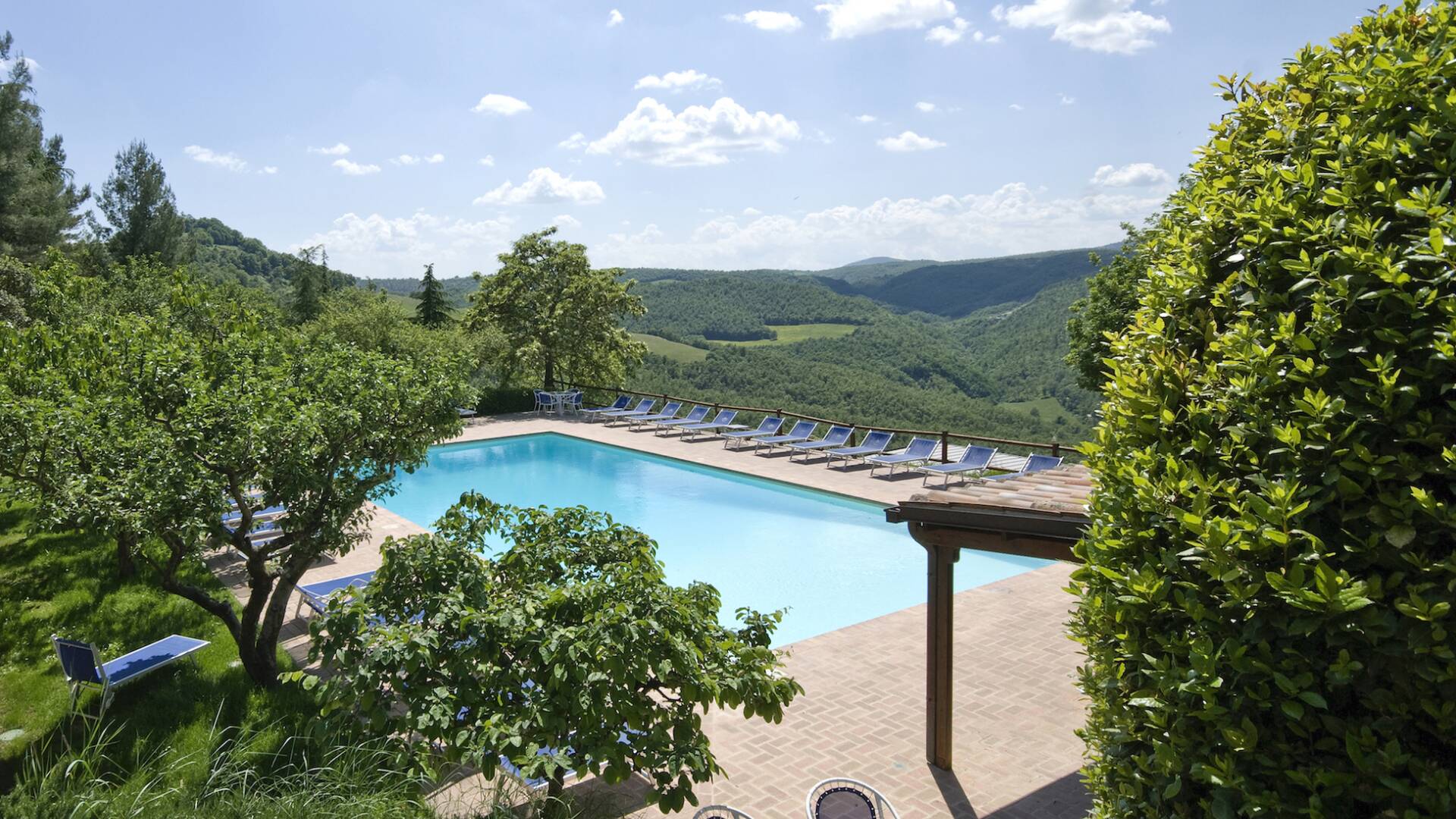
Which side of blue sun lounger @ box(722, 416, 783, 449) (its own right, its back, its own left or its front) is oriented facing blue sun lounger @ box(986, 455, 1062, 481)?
left

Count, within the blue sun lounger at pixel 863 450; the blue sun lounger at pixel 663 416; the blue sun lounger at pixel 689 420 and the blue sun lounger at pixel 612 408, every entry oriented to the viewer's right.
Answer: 0

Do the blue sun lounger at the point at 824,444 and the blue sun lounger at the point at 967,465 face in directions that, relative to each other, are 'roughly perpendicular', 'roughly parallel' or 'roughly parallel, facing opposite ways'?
roughly parallel

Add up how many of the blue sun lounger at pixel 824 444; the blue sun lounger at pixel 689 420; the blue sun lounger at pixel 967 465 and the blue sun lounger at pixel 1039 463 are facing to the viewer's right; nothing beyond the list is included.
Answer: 0

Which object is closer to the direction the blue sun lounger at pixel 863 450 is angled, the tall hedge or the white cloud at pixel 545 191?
the tall hedge

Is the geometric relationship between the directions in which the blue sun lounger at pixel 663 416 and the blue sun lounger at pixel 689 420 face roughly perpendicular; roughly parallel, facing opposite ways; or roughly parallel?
roughly parallel

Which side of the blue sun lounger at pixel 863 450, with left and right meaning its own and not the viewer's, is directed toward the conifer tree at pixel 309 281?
right

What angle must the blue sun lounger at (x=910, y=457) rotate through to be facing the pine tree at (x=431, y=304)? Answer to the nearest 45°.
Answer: approximately 90° to its right

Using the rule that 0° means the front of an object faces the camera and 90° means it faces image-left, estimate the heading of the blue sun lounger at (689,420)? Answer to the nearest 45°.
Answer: approximately 45°

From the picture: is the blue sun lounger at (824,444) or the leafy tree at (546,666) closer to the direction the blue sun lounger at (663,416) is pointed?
the leafy tree

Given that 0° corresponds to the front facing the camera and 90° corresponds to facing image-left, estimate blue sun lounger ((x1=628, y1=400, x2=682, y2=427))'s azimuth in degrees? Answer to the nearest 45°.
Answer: approximately 45°

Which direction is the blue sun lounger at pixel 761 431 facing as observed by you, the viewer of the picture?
facing the viewer and to the left of the viewer
